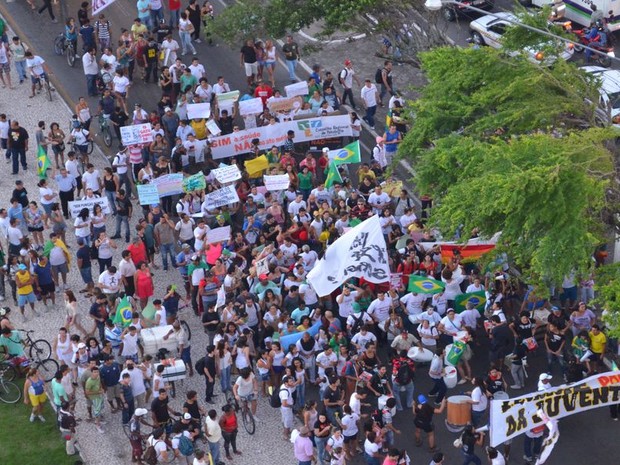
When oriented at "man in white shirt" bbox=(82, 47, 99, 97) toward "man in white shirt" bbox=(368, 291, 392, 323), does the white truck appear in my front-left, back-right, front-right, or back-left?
front-left

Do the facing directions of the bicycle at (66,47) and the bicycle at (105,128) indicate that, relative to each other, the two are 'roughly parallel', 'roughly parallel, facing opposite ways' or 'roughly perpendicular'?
roughly parallel

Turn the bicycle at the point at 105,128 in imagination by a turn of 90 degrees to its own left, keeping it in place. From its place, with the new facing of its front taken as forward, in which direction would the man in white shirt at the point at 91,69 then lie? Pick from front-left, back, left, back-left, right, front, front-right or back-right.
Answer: front-left

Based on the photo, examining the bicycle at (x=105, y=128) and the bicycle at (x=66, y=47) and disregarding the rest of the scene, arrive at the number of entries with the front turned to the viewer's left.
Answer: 0

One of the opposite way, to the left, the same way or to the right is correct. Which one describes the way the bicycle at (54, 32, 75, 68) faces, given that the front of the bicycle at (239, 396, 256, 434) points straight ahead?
the same way

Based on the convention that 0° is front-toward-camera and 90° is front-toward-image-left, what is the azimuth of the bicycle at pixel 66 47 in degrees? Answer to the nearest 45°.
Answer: approximately 315°
